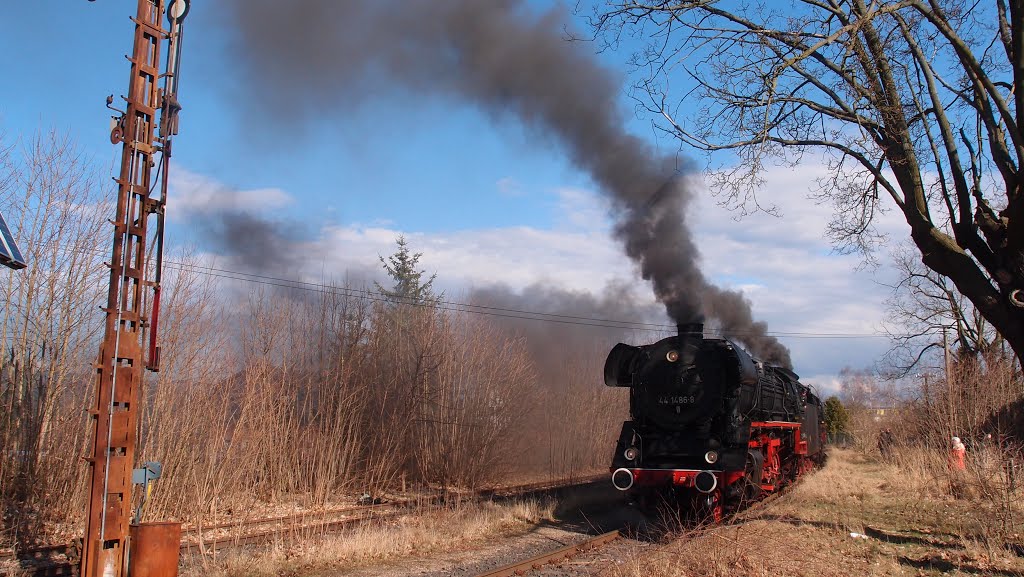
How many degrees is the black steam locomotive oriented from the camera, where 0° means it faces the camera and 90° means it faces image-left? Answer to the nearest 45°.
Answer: approximately 45°

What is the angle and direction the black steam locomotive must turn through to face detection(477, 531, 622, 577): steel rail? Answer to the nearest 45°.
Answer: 0° — it already faces it

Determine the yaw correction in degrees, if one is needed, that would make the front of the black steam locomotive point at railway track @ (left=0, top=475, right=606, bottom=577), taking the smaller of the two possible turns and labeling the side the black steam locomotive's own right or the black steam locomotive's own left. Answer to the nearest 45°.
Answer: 0° — it already faces it

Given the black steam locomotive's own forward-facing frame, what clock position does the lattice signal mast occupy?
The lattice signal mast is roughly at 12 o'clock from the black steam locomotive.
